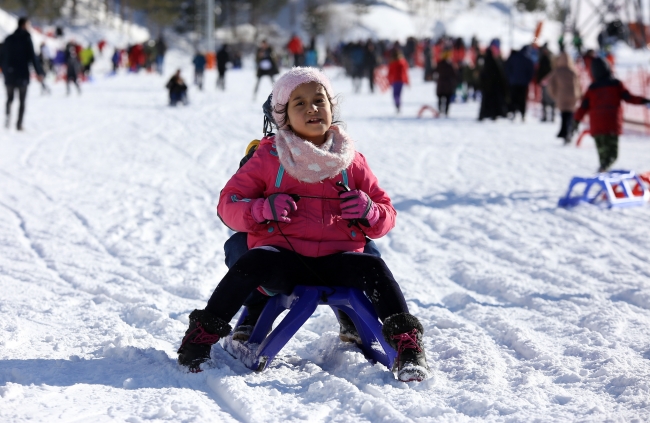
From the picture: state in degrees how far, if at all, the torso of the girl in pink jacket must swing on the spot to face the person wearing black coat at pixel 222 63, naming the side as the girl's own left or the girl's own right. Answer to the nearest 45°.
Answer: approximately 180°

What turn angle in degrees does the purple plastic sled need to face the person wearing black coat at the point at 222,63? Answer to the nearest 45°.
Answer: approximately 180°

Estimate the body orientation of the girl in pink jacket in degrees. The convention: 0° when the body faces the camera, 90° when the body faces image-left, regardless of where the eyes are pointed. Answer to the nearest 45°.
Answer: approximately 0°

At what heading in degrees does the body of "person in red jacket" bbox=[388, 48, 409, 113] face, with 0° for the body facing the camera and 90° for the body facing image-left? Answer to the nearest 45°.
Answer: approximately 180°

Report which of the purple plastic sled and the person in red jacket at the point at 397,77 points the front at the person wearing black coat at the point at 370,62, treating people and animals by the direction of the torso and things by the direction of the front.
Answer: the person in red jacket

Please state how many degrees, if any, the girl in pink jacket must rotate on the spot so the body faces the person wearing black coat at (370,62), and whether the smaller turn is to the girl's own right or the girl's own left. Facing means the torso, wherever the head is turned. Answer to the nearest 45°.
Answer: approximately 180°

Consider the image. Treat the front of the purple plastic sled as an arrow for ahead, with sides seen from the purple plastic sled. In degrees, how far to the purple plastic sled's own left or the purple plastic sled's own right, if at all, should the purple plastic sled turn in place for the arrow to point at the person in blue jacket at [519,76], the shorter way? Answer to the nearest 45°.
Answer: approximately 180°

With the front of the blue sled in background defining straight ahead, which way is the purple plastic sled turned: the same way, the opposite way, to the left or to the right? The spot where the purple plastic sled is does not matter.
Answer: to the left
